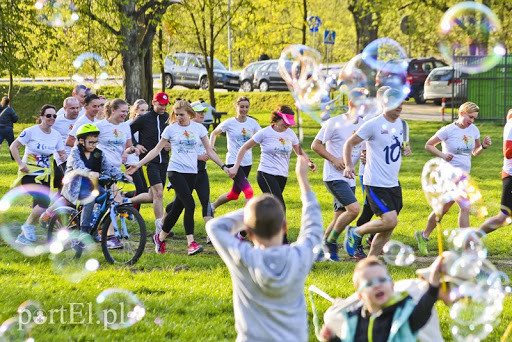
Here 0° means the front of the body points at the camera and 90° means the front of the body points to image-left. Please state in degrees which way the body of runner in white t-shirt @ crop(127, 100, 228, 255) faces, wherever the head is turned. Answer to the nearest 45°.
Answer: approximately 315°

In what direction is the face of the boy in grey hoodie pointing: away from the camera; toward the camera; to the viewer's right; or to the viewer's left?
away from the camera

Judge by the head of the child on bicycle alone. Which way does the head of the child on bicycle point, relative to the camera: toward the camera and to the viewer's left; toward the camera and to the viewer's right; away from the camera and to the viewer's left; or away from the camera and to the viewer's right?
toward the camera and to the viewer's right

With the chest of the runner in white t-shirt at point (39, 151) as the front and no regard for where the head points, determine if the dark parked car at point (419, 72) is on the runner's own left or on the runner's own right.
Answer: on the runner's own left
